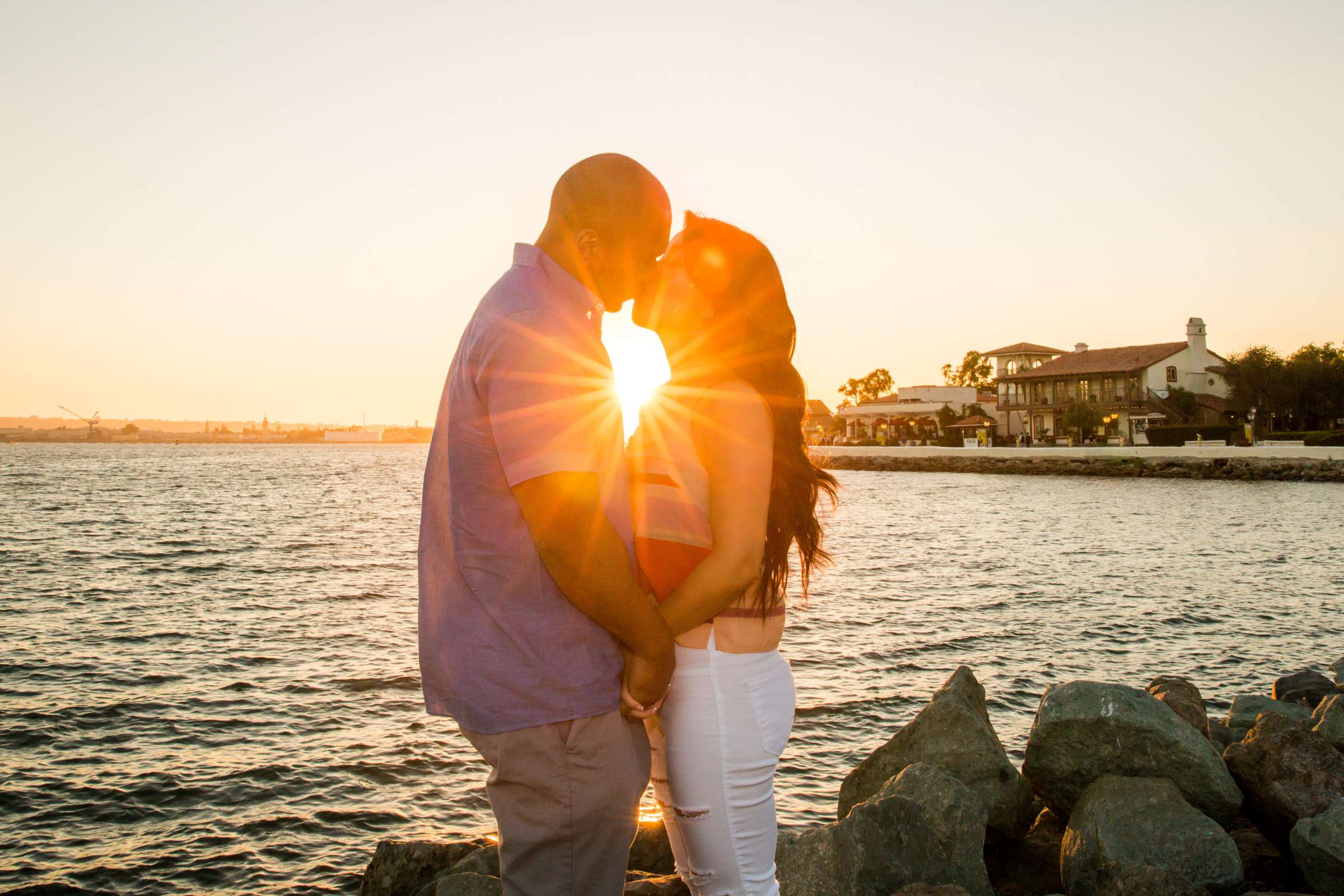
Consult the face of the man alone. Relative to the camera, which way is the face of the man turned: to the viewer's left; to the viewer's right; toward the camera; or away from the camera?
to the viewer's right

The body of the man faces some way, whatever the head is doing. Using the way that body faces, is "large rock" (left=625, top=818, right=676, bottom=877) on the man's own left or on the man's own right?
on the man's own left

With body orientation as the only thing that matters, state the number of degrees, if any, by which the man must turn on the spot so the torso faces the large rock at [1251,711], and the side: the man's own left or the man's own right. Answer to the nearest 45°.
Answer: approximately 45° to the man's own left

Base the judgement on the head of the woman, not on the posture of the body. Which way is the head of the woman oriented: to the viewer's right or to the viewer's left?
to the viewer's left

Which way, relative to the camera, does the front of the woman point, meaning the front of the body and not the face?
to the viewer's left

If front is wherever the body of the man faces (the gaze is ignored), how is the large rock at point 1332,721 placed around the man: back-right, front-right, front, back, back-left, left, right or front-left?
front-left

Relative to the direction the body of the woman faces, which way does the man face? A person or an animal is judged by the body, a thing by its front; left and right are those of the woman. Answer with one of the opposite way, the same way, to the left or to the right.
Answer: the opposite way

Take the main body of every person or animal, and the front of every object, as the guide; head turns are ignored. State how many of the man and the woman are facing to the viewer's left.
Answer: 1

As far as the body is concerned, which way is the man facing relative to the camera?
to the viewer's right

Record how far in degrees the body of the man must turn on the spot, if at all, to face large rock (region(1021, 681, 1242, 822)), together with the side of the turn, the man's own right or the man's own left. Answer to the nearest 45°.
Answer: approximately 45° to the man's own left
